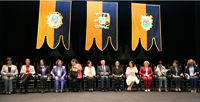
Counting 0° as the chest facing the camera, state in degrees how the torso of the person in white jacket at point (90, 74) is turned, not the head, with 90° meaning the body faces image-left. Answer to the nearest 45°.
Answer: approximately 0°

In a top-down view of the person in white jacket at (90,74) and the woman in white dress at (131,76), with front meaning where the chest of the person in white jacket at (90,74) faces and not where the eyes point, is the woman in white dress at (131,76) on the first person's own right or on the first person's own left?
on the first person's own left
